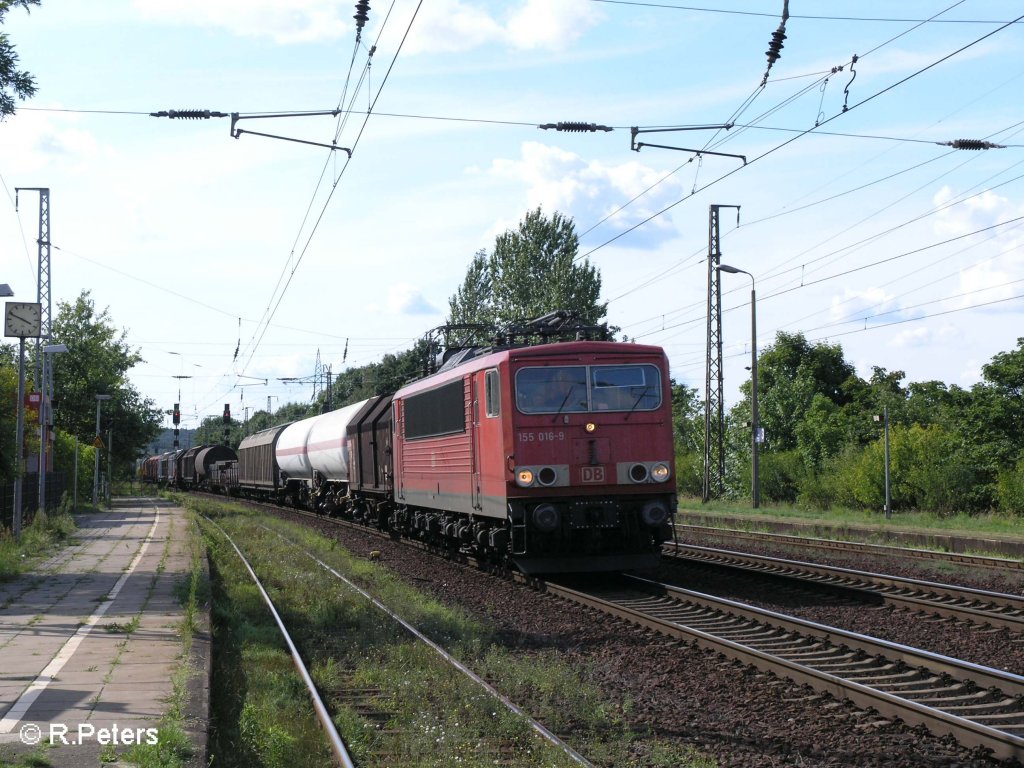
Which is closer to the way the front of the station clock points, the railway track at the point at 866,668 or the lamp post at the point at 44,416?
the railway track

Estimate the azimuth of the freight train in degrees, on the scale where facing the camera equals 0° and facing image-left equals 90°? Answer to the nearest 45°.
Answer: approximately 315°

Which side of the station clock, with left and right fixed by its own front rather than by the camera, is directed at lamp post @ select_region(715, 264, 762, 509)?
left

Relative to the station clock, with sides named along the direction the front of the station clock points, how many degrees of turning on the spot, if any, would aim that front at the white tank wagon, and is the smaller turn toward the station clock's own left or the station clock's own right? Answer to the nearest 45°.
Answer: approximately 135° to the station clock's own left

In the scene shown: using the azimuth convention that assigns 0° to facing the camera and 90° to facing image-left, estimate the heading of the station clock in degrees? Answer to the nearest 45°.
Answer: approximately 0°

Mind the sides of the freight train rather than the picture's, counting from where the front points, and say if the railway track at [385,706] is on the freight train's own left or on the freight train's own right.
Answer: on the freight train's own right

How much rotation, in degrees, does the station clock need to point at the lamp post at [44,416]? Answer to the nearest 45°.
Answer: approximately 180°

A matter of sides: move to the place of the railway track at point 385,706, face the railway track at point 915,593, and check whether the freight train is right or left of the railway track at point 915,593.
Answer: left

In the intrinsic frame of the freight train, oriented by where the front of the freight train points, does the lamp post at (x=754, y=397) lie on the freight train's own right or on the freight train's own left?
on the freight train's own left
